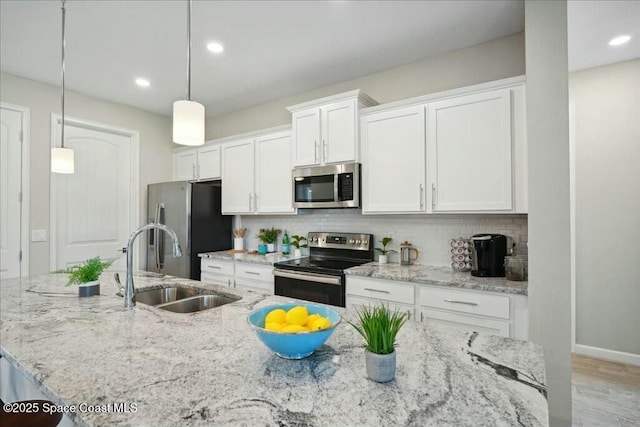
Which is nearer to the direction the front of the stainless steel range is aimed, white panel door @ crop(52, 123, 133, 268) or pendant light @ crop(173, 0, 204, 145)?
the pendant light

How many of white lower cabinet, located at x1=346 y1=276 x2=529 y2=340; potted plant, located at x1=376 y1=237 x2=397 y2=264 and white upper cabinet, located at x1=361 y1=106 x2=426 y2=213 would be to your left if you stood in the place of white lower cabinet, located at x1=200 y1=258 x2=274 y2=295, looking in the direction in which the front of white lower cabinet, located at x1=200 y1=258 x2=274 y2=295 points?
3

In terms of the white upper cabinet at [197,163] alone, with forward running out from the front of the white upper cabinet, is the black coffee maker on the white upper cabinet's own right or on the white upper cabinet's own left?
on the white upper cabinet's own left

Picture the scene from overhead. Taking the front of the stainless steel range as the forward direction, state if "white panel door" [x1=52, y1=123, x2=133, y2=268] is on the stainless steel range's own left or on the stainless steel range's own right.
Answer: on the stainless steel range's own right

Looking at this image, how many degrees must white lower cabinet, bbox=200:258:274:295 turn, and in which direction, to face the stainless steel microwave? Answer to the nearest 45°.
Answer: approximately 90° to its left

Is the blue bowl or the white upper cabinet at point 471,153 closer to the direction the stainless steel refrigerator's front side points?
the blue bowl

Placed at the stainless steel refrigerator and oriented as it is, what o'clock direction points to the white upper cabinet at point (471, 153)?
The white upper cabinet is roughly at 9 o'clock from the stainless steel refrigerator.

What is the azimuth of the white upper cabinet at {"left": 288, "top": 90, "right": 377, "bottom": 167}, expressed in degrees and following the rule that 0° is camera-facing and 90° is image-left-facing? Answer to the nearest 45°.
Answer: approximately 45°

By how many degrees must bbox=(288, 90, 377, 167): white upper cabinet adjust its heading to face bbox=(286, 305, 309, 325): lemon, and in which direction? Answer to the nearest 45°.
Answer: approximately 45° to its left

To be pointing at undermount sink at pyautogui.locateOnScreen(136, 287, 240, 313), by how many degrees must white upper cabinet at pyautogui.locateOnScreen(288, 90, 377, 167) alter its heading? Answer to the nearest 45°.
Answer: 0° — it already faces it

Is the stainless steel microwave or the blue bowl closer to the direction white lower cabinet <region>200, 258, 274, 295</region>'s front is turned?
the blue bowl

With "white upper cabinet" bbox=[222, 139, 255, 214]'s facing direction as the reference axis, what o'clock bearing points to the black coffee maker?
The black coffee maker is roughly at 9 o'clock from the white upper cabinet.
